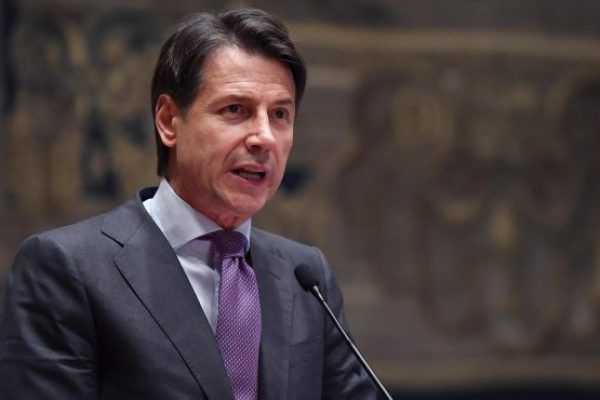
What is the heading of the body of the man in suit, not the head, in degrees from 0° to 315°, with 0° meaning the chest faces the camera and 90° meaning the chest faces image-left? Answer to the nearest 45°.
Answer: approximately 315°

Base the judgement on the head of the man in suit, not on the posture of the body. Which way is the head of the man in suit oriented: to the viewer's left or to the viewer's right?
to the viewer's right
